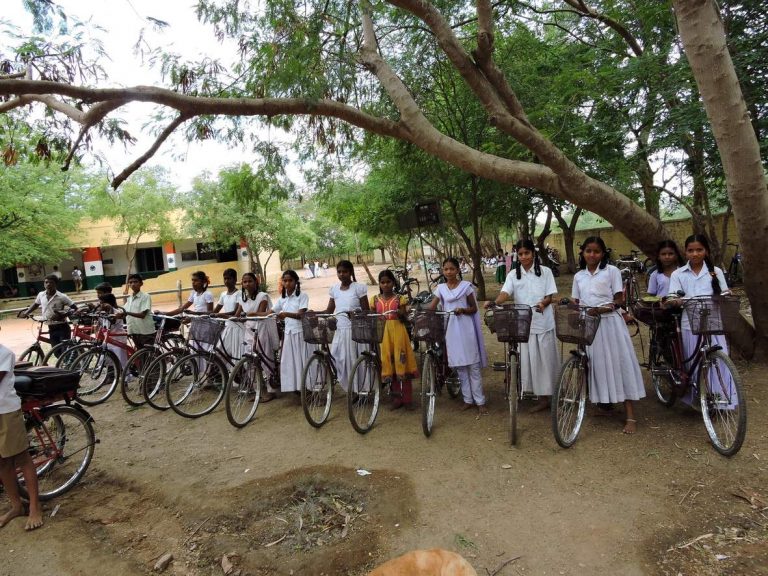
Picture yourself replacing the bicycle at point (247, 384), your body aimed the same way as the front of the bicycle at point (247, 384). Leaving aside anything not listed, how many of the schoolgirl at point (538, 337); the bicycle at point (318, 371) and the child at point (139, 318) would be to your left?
2

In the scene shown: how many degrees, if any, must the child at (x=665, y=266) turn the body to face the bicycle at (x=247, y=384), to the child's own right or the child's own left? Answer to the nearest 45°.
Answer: approximately 90° to the child's own right

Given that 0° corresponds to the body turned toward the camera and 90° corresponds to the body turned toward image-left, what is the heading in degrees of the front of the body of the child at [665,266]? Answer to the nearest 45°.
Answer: approximately 0°

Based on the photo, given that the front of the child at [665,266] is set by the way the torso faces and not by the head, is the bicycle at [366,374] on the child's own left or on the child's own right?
on the child's own right

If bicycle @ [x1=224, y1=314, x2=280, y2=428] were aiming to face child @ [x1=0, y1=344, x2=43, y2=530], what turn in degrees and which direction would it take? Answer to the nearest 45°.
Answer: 0° — it already faces them

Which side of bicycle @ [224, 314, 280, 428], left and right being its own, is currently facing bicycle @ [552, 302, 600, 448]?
left

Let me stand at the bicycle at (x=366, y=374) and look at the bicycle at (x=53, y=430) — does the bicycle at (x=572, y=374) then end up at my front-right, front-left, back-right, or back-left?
back-left
